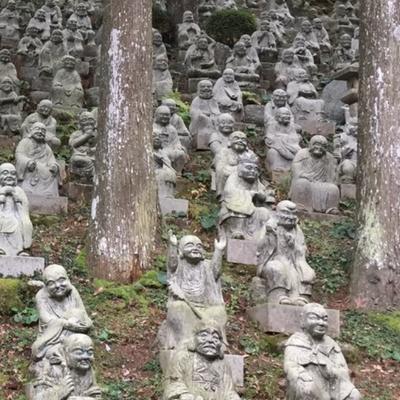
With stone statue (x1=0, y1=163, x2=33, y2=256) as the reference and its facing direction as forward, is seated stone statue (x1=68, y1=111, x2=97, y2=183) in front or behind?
behind

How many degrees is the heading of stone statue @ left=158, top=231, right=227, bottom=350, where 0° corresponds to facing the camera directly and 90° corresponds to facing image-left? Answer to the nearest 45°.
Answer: approximately 0°

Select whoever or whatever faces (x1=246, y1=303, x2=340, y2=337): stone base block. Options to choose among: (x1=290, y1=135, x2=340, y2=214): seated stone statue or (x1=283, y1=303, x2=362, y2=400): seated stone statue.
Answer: (x1=290, y1=135, x2=340, y2=214): seated stone statue

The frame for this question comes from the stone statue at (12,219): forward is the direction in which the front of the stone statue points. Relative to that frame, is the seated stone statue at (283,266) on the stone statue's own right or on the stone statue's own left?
on the stone statue's own left

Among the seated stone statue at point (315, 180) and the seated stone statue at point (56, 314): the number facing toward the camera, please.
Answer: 2

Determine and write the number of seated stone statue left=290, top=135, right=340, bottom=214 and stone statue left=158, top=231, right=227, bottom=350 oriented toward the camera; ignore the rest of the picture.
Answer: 2

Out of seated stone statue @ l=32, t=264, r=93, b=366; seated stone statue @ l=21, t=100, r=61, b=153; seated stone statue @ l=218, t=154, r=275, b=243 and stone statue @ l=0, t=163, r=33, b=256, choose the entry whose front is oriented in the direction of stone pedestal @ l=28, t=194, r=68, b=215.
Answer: seated stone statue @ l=21, t=100, r=61, b=153

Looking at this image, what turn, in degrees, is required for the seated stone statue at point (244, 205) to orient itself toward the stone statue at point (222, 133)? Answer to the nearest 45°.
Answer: approximately 135° to its left

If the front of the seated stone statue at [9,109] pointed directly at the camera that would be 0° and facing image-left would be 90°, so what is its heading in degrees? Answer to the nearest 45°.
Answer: approximately 0°
